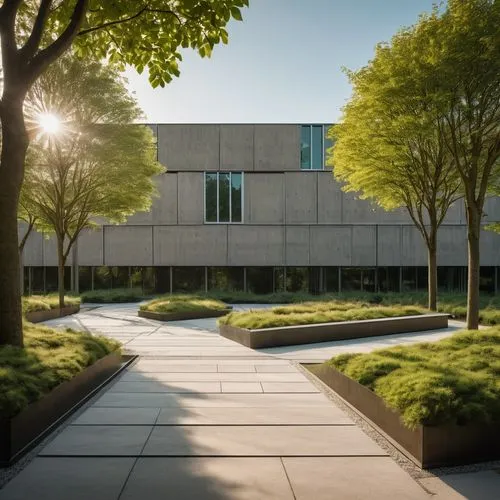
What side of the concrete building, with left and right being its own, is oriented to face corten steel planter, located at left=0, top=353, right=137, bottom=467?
front

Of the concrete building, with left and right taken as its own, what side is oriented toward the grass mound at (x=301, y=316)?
front

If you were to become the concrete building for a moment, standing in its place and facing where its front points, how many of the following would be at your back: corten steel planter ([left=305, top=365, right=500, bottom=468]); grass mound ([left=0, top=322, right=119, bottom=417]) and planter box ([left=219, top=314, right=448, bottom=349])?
0

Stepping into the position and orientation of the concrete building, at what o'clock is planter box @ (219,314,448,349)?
The planter box is roughly at 12 o'clock from the concrete building.

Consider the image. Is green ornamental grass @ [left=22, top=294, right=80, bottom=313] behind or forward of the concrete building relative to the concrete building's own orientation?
forward

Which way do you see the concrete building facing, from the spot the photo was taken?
facing the viewer

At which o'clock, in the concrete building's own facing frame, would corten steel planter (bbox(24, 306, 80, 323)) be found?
The corten steel planter is roughly at 1 o'clock from the concrete building.

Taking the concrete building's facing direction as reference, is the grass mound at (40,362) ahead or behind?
ahead

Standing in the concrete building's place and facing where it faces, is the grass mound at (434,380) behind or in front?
in front

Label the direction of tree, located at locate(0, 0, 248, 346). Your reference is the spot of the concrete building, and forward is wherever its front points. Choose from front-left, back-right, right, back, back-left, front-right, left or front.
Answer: front

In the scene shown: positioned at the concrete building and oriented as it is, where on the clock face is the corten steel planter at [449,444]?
The corten steel planter is roughly at 12 o'clock from the concrete building.

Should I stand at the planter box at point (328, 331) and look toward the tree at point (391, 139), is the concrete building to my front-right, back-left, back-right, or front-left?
front-left

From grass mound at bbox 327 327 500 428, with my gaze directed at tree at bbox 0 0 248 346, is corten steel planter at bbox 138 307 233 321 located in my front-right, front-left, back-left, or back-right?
front-right

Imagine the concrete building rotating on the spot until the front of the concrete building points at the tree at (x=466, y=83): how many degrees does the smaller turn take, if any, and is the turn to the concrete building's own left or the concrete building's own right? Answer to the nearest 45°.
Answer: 0° — it already faces it

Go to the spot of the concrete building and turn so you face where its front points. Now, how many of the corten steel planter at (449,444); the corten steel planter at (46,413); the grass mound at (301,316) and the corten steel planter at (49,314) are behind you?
0

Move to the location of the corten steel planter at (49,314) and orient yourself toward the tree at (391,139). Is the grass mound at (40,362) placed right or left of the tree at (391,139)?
right

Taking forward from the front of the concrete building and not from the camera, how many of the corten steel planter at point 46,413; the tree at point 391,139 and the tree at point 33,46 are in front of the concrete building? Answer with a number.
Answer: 3
